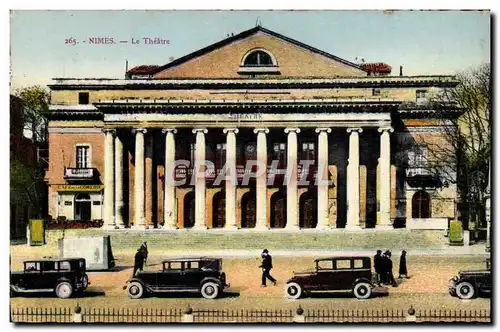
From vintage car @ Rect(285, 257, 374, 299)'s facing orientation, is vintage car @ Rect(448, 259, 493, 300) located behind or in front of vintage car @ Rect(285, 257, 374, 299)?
behind

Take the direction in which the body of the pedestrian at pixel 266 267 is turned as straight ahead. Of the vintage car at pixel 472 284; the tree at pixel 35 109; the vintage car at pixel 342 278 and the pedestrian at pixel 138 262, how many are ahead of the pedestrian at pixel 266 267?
2

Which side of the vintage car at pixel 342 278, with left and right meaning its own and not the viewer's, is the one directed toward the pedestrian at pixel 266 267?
front

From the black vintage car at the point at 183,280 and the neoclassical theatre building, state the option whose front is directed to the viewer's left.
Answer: the black vintage car

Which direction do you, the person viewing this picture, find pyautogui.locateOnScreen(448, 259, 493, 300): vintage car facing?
facing to the left of the viewer

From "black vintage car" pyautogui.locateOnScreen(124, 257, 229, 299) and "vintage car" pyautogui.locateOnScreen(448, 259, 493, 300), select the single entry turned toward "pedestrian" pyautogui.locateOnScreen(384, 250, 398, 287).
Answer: the vintage car

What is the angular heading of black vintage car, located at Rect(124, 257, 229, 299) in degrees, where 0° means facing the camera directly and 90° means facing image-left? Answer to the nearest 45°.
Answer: approximately 90°

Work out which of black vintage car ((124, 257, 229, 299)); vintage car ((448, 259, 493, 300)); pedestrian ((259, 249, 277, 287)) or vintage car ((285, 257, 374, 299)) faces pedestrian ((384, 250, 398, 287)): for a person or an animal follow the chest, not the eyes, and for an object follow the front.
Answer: vintage car ((448, 259, 493, 300))
